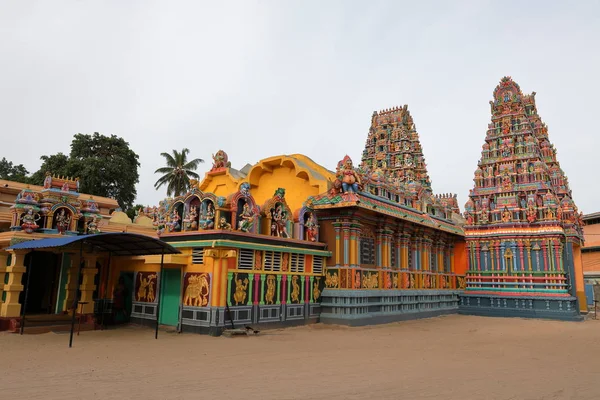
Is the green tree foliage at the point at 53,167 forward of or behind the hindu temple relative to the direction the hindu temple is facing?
behind

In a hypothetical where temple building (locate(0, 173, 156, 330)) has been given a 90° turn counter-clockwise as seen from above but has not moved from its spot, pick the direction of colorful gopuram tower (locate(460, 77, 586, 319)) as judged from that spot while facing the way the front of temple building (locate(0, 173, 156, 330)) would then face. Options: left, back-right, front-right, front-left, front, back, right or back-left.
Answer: front-right

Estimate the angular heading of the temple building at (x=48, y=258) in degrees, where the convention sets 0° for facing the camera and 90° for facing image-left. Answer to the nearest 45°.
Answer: approximately 315°

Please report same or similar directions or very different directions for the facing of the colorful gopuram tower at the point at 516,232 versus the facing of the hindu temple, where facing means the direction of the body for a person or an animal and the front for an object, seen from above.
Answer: same or similar directions

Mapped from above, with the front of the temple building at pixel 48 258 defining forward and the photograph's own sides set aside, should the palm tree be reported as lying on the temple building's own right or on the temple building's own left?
on the temple building's own left

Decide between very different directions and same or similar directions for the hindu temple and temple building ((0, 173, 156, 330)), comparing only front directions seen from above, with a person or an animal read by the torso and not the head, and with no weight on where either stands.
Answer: same or similar directions

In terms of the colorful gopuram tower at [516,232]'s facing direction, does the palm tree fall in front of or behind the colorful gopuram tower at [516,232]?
behind
